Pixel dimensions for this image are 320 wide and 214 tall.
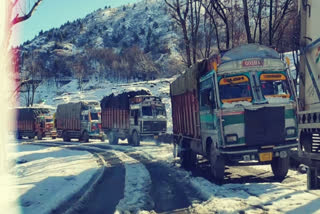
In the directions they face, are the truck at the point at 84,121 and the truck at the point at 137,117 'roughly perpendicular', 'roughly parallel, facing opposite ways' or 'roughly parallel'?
roughly parallel

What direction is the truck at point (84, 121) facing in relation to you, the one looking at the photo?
facing the viewer and to the right of the viewer

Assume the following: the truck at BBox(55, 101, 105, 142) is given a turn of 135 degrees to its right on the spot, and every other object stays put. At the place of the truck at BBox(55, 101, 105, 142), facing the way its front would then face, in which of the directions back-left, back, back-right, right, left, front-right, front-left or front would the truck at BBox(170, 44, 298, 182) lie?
left

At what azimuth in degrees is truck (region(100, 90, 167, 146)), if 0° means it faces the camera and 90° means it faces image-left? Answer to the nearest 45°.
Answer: approximately 315°

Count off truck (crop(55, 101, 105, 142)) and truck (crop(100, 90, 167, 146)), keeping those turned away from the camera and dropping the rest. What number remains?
0

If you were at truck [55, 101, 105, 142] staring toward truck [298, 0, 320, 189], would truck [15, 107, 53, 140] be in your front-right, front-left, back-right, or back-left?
back-right

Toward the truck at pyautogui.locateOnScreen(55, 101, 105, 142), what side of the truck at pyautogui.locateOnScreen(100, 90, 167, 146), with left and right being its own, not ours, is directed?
back

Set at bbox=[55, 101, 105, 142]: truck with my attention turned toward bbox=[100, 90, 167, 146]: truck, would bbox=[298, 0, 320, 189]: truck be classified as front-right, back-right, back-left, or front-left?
front-right

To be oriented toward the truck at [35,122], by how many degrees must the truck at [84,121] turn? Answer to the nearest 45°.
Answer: approximately 180°
